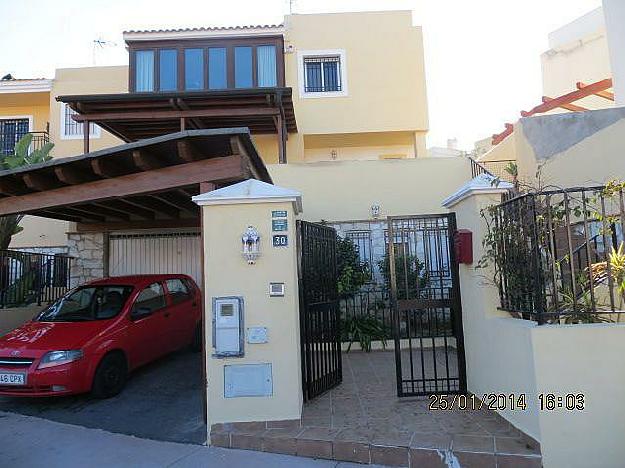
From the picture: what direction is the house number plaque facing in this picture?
toward the camera

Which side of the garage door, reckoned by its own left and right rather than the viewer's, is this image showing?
front

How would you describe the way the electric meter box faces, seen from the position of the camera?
facing the viewer

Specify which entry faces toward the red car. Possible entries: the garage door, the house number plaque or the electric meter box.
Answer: the garage door

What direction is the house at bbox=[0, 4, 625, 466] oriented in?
toward the camera

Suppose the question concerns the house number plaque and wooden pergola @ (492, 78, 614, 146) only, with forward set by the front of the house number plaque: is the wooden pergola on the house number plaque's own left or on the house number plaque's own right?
on the house number plaque's own left

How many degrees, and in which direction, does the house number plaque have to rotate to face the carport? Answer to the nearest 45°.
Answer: approximately 135° to its right

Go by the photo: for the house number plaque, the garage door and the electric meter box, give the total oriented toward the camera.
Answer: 3

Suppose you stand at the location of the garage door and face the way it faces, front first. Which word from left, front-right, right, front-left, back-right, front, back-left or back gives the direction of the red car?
front

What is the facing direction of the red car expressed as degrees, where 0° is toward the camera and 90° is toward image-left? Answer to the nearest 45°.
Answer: approximately 45°

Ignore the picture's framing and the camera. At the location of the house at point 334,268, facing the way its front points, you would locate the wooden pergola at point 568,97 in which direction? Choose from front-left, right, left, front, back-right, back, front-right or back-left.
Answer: back-left

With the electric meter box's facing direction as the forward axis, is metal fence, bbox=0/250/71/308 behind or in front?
behind

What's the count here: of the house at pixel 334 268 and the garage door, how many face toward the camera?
2
